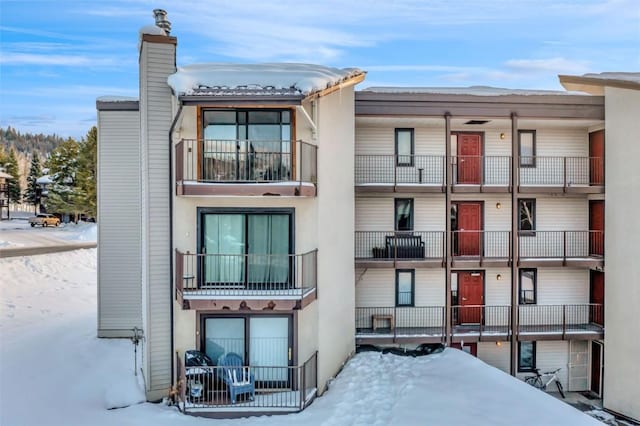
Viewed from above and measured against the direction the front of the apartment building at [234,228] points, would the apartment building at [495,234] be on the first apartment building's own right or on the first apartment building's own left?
on the first apartment building's own left

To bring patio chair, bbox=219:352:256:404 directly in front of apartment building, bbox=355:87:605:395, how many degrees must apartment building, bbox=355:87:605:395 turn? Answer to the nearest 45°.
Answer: approximately 45° to its right

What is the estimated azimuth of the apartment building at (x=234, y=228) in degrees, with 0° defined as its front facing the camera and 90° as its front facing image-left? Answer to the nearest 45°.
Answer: approximately 0°

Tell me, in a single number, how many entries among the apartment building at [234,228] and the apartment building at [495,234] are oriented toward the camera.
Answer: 2
